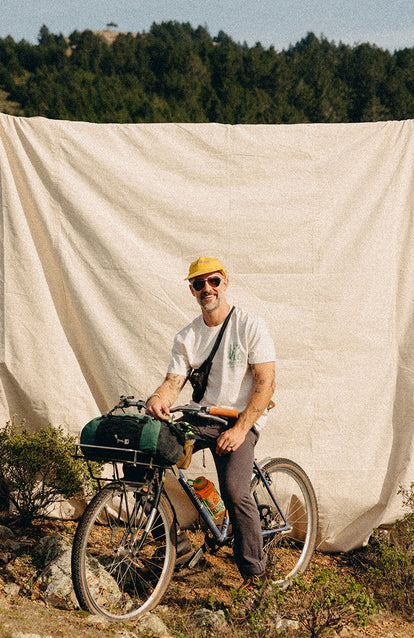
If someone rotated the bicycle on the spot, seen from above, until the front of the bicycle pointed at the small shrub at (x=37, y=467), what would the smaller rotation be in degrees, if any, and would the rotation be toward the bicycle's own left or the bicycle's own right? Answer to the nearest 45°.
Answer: approximately 90° to the bicycle's own right

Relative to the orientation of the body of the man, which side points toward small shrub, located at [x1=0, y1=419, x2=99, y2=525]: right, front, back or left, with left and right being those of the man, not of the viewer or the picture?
right

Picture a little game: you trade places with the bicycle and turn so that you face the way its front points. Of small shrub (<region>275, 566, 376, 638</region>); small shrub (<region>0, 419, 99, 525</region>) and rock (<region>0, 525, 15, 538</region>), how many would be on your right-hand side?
2

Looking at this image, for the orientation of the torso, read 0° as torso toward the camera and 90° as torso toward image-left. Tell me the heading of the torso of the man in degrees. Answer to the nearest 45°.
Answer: approximately 45°

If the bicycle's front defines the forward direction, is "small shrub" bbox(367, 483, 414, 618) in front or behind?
behind
